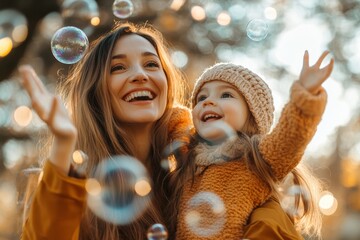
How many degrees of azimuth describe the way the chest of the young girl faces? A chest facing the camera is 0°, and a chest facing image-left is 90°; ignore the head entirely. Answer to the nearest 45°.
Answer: approximately 45°

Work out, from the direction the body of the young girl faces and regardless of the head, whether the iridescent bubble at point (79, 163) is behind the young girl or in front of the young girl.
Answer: in front

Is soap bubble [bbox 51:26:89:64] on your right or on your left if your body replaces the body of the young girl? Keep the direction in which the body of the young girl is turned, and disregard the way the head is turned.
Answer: on your right

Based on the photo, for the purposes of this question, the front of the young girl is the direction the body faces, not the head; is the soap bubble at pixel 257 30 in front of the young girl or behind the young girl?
behind
